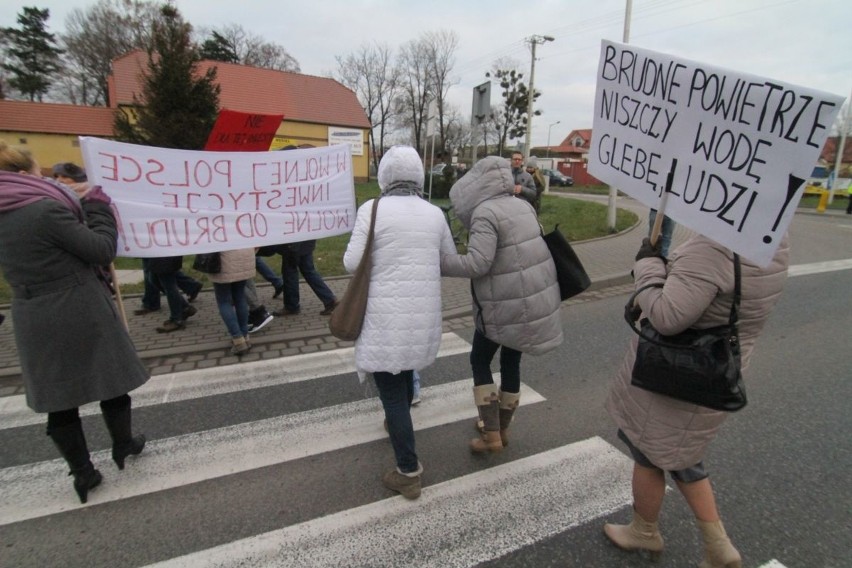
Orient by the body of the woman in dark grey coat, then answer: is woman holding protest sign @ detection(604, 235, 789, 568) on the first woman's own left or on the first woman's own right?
on the first woman's own right

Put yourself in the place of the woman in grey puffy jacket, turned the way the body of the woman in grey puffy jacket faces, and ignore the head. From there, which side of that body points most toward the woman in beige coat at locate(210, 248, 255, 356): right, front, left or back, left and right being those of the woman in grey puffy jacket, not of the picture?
front

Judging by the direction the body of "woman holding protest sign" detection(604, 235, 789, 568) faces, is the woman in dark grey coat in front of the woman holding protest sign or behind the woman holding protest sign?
in front

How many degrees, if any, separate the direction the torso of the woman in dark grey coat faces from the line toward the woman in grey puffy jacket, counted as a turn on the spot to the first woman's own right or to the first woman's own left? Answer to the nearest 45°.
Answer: approximately 90° to the first woman's own right

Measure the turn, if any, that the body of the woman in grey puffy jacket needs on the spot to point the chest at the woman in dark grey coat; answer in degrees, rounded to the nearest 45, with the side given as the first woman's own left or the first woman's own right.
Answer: approximately 45° to the first woman's own left

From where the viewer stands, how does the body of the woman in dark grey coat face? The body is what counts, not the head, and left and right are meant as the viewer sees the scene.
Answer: facing away from the viewer and to the right of the viewer

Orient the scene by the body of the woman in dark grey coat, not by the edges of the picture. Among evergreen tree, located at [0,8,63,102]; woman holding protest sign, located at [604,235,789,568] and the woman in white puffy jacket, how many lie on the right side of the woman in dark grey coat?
2

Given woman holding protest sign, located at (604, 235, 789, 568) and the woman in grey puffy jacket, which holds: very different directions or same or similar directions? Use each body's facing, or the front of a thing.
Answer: same or similar directions

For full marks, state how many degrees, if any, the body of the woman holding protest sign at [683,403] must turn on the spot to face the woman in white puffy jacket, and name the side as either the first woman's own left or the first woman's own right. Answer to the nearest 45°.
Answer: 0° — they already face them

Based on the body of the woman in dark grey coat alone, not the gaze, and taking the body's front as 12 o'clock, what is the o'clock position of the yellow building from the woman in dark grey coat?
The yellow building is roughly at 11 o'clock from the woman in dark grey coat.

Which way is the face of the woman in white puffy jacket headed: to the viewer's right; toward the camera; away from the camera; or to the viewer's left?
away from the camera

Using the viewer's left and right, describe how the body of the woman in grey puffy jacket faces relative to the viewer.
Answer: facing away from the viewer and to the left of the viewer
